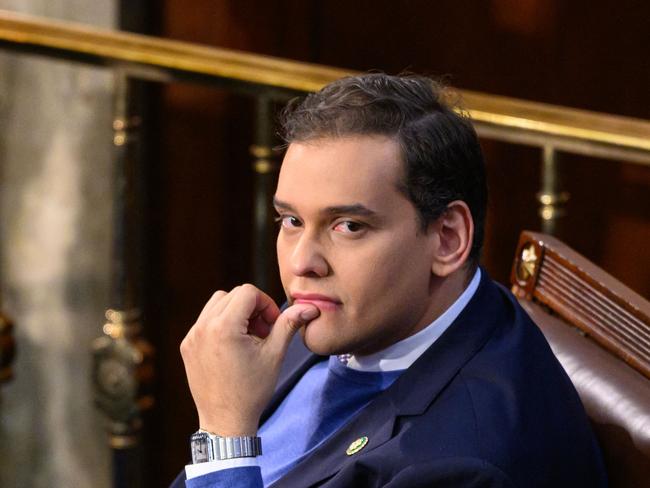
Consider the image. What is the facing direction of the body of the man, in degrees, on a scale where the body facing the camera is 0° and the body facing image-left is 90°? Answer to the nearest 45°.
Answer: approximately 45°

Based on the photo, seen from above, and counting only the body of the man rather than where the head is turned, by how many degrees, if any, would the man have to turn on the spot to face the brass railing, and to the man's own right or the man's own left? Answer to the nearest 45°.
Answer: approximately 135° to the man's own right
